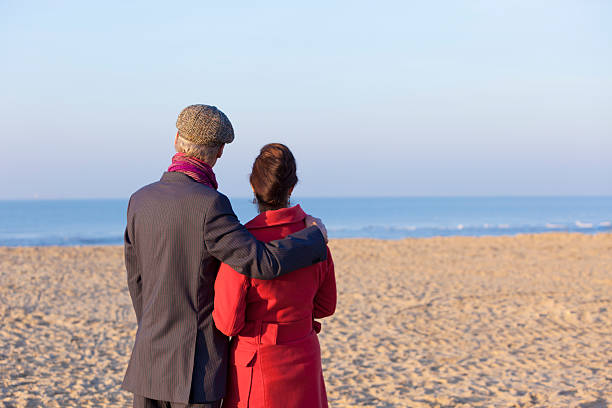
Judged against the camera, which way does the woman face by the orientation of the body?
away from the camera

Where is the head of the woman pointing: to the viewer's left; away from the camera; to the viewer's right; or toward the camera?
away from the camera
